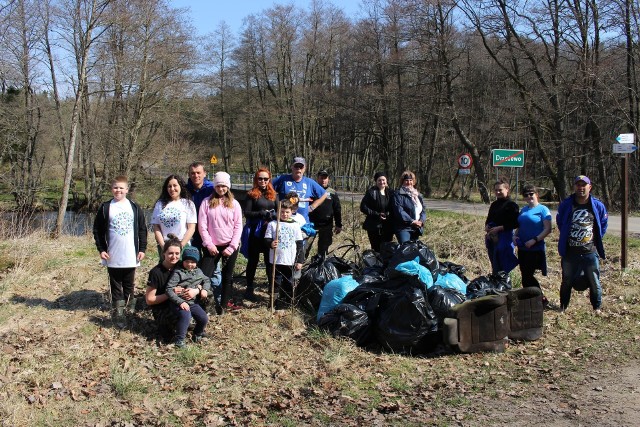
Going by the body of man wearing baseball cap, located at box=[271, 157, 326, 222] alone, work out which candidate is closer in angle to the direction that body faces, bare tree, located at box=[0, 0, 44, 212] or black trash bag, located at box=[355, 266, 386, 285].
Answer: the black trash bag

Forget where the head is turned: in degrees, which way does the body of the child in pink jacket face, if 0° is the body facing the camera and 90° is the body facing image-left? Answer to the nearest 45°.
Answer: approximately 0°

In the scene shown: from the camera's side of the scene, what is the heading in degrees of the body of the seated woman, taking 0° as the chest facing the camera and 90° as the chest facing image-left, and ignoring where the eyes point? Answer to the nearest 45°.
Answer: approximately 315°

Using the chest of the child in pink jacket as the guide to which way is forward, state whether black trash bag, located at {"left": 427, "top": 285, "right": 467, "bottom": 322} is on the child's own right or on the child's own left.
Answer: on the child's own left

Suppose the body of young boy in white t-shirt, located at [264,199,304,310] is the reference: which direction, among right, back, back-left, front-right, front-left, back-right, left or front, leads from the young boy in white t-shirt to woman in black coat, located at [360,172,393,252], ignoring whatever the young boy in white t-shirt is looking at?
back-left

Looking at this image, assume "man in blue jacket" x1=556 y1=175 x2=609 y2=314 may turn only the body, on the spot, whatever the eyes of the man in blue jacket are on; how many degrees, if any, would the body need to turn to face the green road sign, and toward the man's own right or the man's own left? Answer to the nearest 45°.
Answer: approximately 180°

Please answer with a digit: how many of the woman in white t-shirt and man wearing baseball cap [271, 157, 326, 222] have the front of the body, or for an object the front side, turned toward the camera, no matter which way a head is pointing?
2
